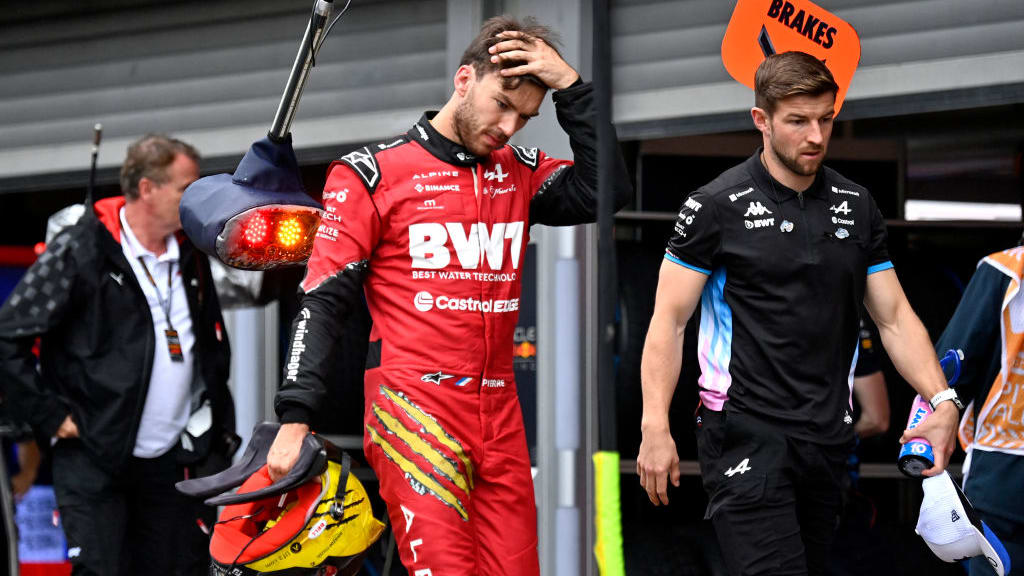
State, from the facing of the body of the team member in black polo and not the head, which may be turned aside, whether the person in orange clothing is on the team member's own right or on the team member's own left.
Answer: on the team member's own left

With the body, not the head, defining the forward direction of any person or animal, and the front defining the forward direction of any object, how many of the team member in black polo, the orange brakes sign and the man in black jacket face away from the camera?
0

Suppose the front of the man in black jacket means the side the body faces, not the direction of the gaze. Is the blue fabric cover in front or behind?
in front

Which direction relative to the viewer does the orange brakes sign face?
toward the camera

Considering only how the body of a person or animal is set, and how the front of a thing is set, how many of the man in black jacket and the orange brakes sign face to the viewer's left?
0

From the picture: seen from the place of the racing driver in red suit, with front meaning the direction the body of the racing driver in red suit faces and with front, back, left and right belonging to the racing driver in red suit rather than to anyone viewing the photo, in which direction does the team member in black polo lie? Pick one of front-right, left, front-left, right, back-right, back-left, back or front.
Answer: front-left

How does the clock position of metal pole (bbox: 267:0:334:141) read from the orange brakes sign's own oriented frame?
The metal pole is roughly at 2 o'clock from the orange brakes sign.

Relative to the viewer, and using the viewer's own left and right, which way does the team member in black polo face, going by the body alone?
facing the viewer and to the right of the viewer

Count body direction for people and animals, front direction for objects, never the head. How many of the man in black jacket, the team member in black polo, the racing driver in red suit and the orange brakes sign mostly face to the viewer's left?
0
